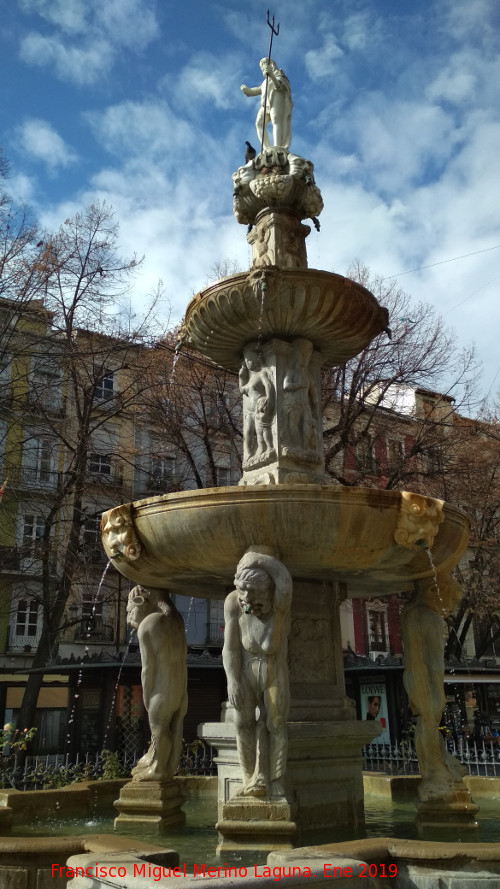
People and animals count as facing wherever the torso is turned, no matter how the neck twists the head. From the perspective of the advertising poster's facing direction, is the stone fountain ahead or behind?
ahead

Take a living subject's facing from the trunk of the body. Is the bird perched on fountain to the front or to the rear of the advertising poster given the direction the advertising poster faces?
to the front

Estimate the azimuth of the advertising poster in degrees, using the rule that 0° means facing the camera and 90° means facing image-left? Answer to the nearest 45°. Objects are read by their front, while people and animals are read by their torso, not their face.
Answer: approximately 0°
